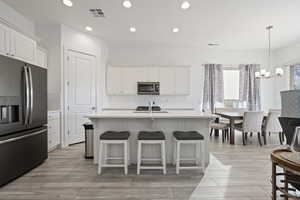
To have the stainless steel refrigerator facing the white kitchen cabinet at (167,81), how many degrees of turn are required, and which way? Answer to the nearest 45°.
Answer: approximately 90° to its left

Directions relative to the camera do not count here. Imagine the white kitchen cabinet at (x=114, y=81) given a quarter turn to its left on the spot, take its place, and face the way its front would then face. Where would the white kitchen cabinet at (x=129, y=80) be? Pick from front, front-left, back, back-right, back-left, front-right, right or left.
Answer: front

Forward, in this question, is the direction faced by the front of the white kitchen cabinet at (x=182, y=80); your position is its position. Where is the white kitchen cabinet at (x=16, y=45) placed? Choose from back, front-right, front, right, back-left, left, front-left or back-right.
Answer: front-right

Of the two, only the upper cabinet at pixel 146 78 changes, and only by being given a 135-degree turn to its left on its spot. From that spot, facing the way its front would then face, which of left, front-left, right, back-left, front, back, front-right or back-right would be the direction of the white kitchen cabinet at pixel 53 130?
back

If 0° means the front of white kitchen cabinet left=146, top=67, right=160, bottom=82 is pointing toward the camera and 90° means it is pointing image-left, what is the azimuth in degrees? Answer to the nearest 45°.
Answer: approximately 0°

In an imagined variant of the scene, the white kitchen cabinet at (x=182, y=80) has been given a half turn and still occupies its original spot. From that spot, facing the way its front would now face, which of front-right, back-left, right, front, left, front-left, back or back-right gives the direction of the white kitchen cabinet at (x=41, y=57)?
back-left

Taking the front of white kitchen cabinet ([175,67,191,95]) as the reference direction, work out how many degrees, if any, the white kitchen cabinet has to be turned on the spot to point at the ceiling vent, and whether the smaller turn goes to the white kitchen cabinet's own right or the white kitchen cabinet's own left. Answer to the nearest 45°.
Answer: approximately 45° to the white kitchen cabinet's own right

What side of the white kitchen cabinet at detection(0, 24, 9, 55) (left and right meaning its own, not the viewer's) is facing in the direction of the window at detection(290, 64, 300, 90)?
front

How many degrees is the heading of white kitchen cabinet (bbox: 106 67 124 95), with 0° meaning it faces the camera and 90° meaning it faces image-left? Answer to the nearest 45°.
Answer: approximately 0°

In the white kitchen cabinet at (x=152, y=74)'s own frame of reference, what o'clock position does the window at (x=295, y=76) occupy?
The window is roughly at 9 o'clock from the white kitchen cabinet.

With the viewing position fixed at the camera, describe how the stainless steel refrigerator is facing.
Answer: facing the viewer and to the right of the viewer
